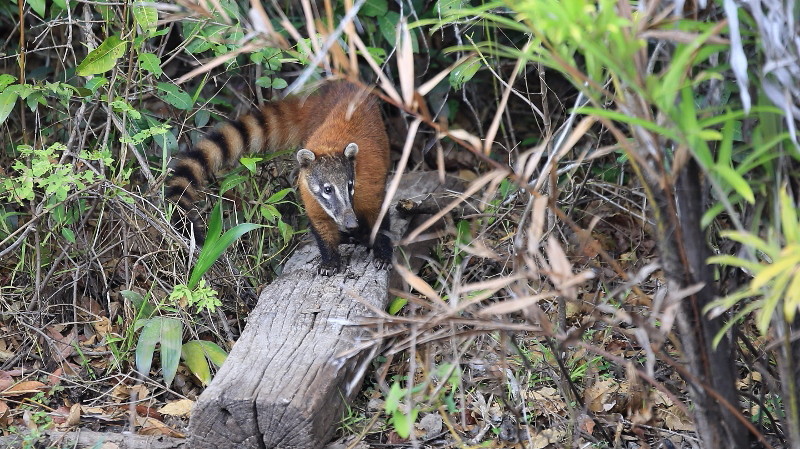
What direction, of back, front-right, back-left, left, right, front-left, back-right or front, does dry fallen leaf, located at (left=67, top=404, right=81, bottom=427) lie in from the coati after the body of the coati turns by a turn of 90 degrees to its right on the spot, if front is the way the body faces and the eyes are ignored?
front-left

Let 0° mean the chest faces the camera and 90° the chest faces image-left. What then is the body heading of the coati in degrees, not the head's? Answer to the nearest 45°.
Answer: approximately 0°

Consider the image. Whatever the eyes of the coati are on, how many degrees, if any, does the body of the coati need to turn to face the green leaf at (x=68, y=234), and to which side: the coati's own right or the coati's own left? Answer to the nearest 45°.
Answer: approximately 90° to the coati's own right

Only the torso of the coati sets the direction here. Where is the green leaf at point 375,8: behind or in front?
behind

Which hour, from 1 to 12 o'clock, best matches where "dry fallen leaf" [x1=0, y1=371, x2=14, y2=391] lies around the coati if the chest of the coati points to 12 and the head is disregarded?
The dry fallen leaf is roughly at 2 o'clock from the coati.

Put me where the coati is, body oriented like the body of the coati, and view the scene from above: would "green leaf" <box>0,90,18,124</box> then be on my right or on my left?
on my right

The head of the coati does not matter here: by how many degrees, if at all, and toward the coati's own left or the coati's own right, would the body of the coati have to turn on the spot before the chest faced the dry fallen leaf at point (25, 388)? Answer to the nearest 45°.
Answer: approximately 45° to the coati's own right

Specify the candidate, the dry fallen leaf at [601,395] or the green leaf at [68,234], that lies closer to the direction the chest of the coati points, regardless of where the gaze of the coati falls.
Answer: the dry fallen leaf

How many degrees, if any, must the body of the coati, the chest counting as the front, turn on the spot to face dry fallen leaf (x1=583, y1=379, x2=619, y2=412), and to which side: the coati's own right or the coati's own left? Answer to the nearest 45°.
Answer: approximately 45° to the coati's own left

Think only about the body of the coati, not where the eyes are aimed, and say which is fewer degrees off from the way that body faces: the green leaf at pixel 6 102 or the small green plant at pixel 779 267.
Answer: the small green plant

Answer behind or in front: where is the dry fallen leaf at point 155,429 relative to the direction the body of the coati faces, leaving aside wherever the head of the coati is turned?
in front

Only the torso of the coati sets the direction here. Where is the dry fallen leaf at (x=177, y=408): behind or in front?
in front

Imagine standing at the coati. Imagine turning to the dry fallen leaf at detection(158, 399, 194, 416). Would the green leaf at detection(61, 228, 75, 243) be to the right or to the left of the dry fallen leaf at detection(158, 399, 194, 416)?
right
